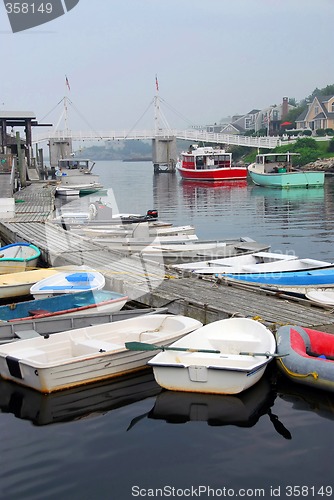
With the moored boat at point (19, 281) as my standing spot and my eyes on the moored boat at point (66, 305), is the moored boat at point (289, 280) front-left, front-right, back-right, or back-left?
front-left

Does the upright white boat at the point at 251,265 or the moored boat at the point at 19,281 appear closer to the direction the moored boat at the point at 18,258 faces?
the upright white boat

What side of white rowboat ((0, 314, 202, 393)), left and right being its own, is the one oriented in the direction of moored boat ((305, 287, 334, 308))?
front

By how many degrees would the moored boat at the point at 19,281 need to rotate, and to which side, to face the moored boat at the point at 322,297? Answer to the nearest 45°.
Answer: approximately 90° to its right

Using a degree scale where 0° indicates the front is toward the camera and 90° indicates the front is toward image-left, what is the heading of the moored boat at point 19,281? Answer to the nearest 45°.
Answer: approximately 225°
